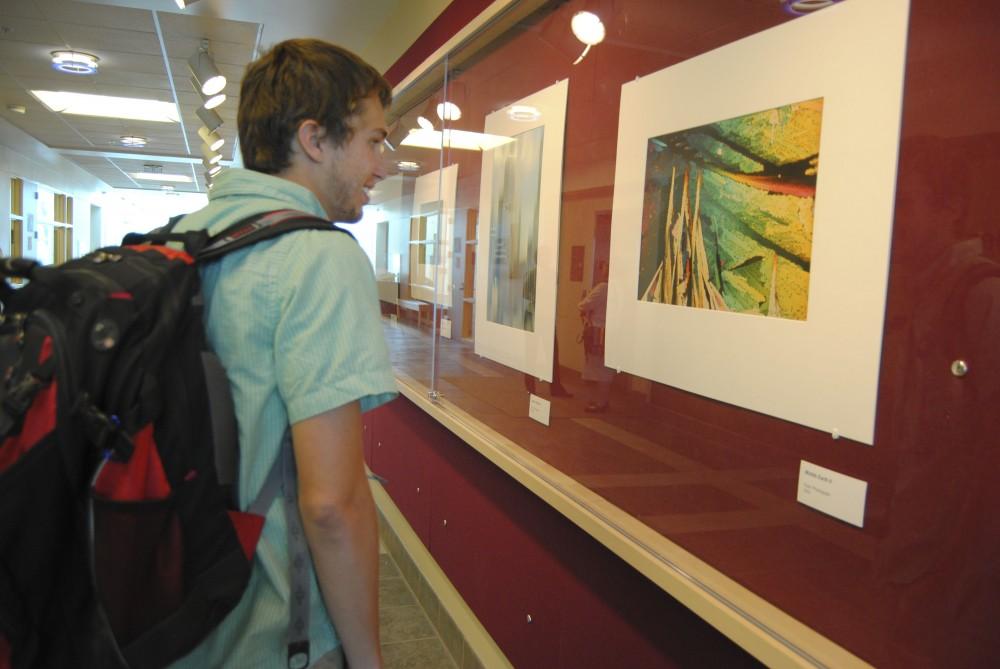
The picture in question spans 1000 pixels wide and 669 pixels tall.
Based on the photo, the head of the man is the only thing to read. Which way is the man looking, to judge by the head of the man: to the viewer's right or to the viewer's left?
to the viewer's right

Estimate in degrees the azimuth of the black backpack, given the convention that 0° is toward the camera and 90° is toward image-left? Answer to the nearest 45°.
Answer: approximately 45°

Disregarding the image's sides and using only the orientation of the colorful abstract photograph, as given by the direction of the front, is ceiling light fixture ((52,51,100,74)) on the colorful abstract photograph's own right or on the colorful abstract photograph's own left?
on the colorful abstract photograph's own right

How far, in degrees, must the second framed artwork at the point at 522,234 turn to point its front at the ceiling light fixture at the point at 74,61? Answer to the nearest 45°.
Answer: approximately 90° to its right
